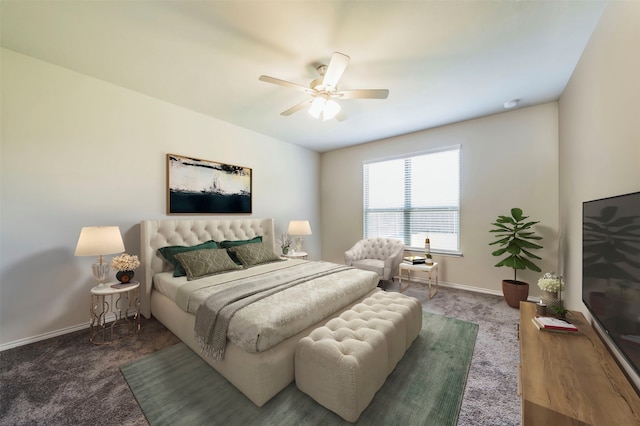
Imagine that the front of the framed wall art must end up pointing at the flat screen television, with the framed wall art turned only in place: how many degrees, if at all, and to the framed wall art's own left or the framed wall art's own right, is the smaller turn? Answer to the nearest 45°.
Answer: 0° — it already faces it

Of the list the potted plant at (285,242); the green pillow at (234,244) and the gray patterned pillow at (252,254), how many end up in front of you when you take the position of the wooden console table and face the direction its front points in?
3

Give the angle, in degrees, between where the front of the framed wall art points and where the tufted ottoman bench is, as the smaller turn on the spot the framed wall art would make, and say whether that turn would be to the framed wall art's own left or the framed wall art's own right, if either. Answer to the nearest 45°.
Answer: approximately 45° to the framed wall art's own right

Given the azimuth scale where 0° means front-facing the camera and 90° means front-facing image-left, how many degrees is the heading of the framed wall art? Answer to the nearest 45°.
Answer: approximately 315°

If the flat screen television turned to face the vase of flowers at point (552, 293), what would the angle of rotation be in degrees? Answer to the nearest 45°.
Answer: approximately 45° to its right

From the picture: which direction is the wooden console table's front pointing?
to the viewer's left

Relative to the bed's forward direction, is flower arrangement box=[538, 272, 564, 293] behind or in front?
in front

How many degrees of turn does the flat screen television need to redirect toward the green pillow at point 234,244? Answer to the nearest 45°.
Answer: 0° — it already faces it

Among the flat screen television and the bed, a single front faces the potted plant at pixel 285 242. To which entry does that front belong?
the flat screen television

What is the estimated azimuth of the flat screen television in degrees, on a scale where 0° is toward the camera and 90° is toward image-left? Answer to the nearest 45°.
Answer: approximately 90°

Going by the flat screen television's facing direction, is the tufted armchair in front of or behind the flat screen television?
in front

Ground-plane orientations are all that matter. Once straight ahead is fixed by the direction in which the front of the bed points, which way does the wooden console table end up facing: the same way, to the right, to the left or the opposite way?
the opposite way

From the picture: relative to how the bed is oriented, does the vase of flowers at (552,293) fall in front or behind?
in front
